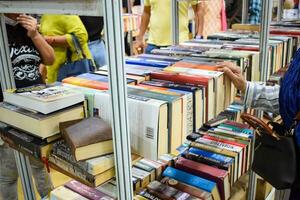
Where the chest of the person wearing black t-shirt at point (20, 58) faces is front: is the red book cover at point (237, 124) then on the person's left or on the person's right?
on the person's left

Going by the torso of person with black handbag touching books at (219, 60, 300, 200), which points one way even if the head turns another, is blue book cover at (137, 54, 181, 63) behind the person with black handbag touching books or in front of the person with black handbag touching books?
in front

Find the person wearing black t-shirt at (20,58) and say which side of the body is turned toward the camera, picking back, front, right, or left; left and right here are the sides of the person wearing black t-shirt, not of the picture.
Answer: front

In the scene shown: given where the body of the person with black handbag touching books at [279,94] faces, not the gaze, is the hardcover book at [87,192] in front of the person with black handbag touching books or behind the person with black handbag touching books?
in front

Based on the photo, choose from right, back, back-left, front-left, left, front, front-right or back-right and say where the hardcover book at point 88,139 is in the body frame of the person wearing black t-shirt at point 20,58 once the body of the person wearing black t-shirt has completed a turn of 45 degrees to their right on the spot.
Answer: front-left

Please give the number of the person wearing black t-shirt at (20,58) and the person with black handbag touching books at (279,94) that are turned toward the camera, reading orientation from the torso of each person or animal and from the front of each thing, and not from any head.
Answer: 1

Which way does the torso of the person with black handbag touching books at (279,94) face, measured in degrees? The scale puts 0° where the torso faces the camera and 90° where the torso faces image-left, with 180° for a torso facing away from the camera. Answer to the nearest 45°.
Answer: approximately 90°

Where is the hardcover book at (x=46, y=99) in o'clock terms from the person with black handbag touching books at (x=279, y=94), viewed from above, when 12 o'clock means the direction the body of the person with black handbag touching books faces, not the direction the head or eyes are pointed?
The hardcover book is roughly at 11 o'clock from the person with black handbag touching books.

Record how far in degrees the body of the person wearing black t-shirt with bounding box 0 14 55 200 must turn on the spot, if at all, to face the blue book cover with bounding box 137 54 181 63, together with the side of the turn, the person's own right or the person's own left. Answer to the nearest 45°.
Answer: approximately 90° to the person's own left

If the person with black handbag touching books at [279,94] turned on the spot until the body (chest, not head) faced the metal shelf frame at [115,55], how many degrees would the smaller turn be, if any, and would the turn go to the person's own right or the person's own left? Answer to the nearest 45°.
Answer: approximately 45° to the person's own left

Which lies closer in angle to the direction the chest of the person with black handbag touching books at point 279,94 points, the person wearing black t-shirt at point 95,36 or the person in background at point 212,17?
the person wearing black t-shirt
